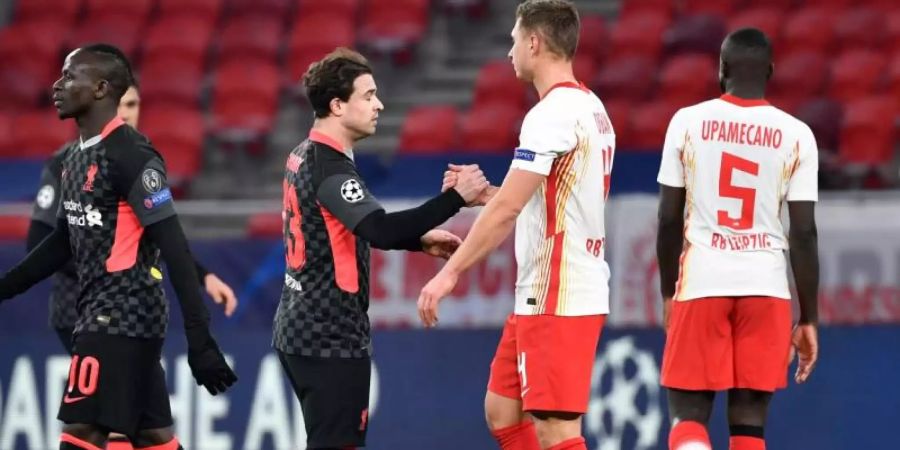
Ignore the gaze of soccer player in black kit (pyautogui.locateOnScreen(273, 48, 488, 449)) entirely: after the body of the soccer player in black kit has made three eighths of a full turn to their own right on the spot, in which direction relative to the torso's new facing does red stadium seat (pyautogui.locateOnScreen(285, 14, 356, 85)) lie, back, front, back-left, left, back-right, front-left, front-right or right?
back-right

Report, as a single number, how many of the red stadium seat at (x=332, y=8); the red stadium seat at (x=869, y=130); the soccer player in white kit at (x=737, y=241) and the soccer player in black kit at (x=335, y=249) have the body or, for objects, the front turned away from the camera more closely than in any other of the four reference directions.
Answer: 1

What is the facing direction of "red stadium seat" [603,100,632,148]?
toward the camera

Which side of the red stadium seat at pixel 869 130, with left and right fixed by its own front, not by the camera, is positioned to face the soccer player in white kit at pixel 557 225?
front

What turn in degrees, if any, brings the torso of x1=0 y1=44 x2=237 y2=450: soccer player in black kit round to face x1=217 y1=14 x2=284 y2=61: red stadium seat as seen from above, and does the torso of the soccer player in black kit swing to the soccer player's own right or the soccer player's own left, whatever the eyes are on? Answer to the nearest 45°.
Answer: approximately 135° to the soccer player's own right

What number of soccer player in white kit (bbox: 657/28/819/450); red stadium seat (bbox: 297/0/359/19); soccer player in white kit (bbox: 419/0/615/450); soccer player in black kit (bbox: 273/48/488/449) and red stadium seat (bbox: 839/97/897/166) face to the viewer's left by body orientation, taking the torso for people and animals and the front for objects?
1

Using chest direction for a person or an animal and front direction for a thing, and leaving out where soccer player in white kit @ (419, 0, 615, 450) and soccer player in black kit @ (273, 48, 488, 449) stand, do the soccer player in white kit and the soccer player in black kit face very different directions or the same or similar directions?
very different directions

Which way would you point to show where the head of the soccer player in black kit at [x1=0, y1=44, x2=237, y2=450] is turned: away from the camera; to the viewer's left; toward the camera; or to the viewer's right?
to the viewer's left

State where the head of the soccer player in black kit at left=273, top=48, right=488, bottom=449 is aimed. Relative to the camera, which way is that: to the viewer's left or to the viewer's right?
to the viewer's right

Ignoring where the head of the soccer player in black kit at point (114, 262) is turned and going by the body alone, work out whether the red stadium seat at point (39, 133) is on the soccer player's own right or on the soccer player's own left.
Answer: on the soccer player's own right

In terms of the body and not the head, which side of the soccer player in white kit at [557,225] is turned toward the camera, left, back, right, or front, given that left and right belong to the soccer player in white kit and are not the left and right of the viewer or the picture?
left

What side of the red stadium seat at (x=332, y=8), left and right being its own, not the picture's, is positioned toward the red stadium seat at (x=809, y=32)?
left

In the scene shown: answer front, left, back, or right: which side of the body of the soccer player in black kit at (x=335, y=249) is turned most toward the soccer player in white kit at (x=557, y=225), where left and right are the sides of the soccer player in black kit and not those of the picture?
front

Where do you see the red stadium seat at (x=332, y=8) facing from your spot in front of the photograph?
facing the viewer

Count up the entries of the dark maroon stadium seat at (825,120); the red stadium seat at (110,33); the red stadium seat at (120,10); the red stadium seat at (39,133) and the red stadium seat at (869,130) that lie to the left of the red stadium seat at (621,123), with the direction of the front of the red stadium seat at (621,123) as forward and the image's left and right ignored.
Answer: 2

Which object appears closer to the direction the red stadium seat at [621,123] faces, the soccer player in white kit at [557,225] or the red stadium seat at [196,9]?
the soccer player in white kit

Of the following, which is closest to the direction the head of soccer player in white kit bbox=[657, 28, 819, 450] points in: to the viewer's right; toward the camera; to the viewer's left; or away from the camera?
away from the camera
